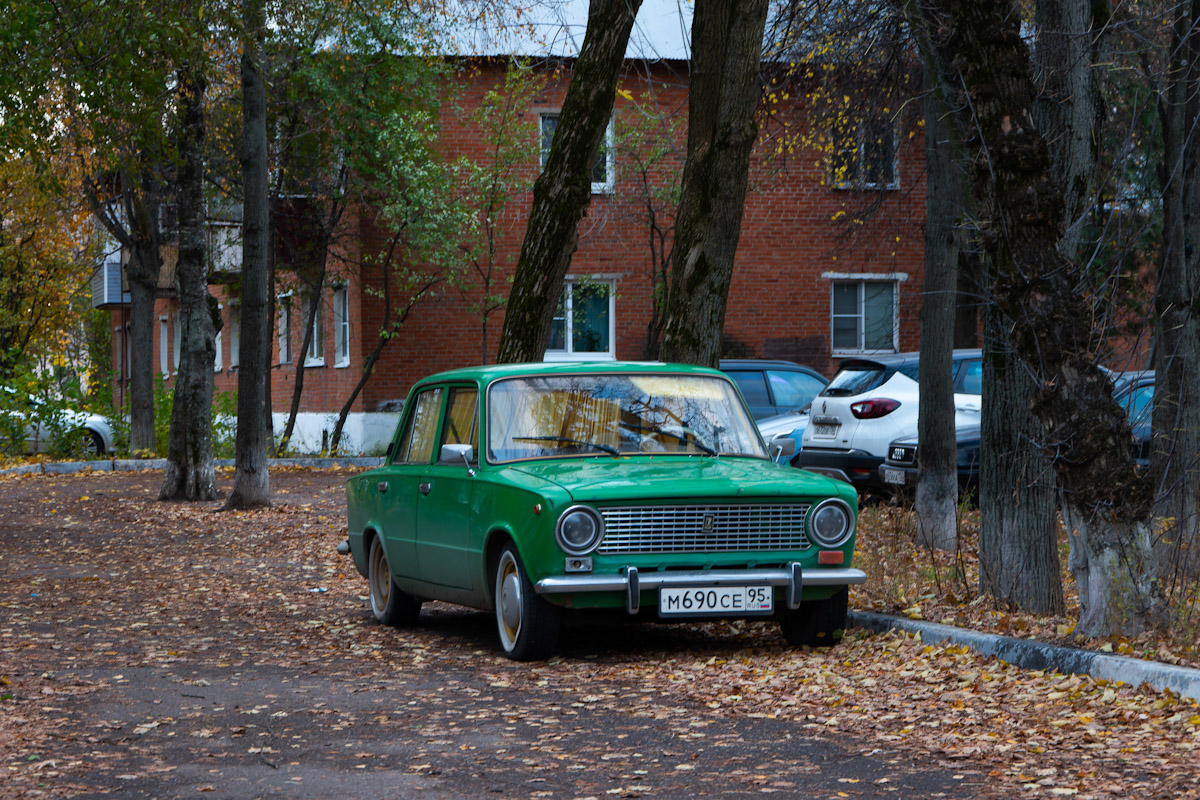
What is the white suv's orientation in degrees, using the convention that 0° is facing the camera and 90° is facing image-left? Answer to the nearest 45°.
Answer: approximately 225°

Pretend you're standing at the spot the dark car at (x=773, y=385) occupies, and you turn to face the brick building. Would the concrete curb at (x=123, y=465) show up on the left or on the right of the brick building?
left

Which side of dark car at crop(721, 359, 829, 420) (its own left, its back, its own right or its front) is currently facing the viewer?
right

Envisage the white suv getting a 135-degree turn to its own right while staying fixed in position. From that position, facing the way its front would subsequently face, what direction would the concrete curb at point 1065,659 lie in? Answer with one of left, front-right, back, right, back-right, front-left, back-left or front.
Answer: front

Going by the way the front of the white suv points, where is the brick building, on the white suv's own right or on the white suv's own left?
on the white suv's own left

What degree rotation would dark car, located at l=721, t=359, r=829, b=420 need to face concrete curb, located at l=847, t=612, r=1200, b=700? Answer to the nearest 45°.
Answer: approximately 90° to its right

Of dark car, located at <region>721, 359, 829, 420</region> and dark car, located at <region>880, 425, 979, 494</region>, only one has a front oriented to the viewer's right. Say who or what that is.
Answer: dark car, located at <region>721, 359, 829, 420</region>

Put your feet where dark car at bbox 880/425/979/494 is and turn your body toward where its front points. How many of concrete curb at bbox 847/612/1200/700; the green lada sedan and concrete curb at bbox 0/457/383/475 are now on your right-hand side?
1
